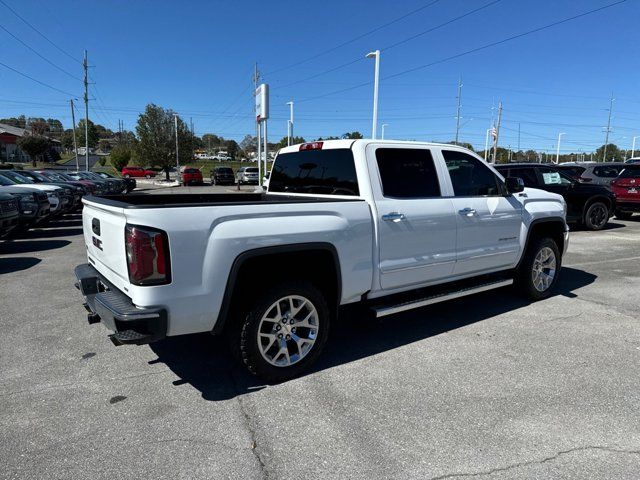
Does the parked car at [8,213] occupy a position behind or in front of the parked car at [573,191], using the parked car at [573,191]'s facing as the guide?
behind

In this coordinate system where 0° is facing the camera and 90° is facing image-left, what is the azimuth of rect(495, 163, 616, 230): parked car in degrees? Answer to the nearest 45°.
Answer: approximately 270°

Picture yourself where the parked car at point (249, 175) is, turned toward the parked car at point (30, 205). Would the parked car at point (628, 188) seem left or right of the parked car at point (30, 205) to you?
left

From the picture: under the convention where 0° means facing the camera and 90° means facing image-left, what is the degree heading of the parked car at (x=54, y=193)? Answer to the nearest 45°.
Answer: approximately 315°

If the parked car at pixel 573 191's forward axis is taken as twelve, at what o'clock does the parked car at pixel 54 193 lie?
the parked car at pixel 54 193 is roughly at 5 o'clock from the parked car at pixel 573 191.

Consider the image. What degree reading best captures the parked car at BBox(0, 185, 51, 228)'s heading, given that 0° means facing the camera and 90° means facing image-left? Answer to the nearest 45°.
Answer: approximately 315°
